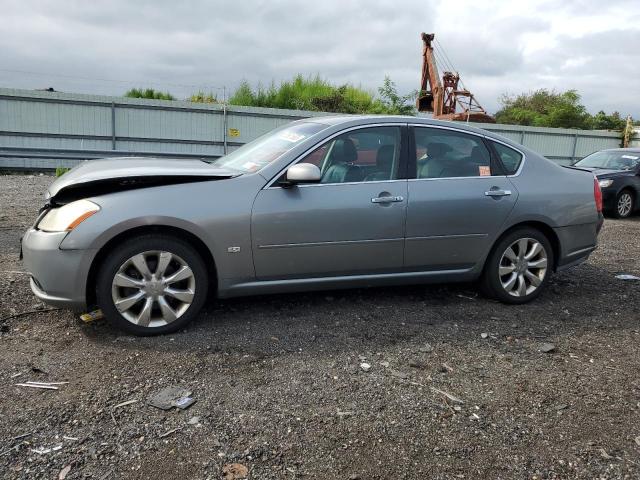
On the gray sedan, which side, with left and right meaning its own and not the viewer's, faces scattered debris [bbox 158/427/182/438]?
left

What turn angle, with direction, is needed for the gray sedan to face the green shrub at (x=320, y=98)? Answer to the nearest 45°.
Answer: approximately 90° to its right

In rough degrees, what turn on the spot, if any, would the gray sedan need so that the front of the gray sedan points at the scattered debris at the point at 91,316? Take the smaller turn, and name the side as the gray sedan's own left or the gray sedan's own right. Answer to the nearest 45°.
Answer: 0° — it already faces it

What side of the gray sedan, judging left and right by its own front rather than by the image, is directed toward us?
left

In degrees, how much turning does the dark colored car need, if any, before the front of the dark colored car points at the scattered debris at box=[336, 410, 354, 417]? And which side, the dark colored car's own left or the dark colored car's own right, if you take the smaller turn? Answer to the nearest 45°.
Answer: approximately 45° to the dark colored car's own left

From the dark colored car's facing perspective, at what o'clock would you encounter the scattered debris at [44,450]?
The scattered debris is roughly at 11 o'clock from the dark colored car.

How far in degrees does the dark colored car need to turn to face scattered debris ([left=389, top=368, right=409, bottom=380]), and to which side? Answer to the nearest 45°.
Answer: approximately 45° to its left

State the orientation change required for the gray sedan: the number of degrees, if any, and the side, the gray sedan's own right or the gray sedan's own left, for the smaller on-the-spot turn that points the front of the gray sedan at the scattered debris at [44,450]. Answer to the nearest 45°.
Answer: approximately 45° to the gray sedan's own left
